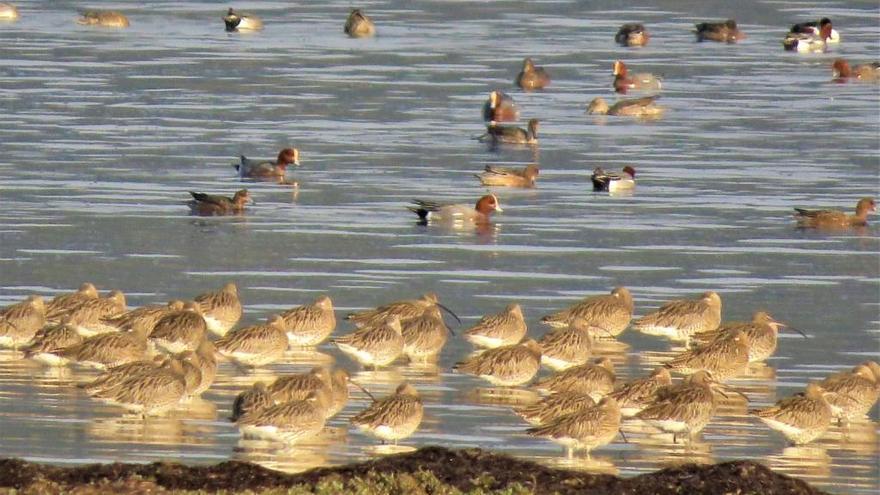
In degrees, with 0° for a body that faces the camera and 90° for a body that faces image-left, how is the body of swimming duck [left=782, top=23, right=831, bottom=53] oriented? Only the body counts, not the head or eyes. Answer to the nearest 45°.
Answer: approximately 270°

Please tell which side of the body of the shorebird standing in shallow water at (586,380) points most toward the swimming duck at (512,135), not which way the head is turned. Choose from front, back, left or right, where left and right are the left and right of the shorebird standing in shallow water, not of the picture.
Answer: left

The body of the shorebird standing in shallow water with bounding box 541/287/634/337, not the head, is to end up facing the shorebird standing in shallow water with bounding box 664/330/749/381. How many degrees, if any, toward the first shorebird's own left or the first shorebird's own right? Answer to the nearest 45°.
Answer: approximately 45° to the first shorebird's own right

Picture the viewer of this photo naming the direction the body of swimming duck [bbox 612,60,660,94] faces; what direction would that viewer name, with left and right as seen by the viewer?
facing to the left of the viewer

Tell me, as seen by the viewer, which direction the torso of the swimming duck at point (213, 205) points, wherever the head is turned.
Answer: to the viewer's right

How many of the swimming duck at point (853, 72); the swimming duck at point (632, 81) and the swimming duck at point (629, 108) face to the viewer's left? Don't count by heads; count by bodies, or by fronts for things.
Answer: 3

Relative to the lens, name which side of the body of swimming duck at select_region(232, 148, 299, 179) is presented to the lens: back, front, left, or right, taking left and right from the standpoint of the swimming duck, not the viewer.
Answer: right

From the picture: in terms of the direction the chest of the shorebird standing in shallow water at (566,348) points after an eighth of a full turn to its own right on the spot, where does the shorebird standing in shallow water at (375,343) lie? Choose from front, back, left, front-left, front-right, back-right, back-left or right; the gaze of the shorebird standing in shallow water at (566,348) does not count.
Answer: back-right

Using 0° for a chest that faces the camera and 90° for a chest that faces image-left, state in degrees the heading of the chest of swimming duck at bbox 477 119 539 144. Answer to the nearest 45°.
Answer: approximately 270°

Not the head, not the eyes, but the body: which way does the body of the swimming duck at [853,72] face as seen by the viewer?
to the viewer's left

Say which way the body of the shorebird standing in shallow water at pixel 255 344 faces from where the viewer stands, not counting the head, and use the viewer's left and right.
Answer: facing to the right of the viewer

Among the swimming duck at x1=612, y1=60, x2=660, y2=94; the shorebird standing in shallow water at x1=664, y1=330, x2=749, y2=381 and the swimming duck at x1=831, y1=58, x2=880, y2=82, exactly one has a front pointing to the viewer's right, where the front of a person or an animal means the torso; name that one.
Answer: the shorebird standing in shallow water

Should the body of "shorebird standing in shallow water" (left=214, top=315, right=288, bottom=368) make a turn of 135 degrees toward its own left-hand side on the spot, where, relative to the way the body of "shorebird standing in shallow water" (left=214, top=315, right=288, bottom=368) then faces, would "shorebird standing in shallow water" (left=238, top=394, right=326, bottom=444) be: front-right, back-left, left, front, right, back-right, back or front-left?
back-left

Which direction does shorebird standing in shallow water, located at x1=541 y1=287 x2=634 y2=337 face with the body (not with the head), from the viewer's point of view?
to the viewer's right

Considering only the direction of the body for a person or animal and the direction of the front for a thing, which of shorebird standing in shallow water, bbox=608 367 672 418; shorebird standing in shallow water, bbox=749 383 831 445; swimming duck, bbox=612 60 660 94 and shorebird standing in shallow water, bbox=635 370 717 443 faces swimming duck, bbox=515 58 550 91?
swimming duck, bbox=612 60 660 94
